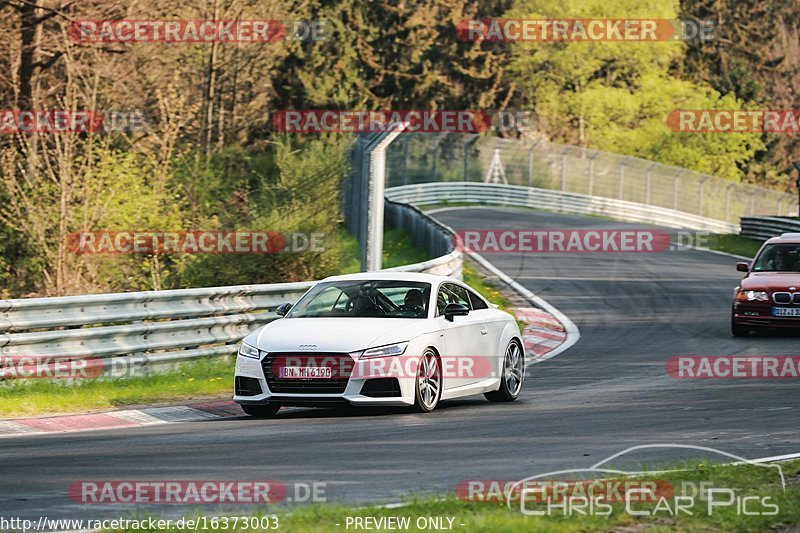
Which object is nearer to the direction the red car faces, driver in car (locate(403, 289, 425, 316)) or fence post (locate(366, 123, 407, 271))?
the driver in car

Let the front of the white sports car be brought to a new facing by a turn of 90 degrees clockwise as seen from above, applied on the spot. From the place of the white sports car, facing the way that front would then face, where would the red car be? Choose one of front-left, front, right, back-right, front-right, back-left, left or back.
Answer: right

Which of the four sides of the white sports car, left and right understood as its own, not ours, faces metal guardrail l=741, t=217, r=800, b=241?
back

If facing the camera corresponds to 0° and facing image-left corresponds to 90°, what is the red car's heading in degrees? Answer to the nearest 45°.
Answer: approximately 0°

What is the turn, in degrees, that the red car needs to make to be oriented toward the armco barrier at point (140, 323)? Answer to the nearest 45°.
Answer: approximately 45° to its right

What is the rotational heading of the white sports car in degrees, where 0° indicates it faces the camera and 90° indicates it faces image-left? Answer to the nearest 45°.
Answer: approximately 45°

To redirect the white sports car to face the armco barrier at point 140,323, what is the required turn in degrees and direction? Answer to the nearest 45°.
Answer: approximately 90° to its right

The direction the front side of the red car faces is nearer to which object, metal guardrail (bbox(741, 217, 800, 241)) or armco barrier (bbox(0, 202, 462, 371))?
the armco barrier
